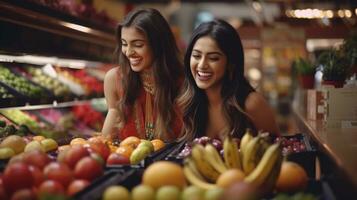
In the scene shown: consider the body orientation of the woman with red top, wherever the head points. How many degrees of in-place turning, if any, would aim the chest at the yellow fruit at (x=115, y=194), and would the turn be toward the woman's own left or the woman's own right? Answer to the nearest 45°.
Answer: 0° — they already face it

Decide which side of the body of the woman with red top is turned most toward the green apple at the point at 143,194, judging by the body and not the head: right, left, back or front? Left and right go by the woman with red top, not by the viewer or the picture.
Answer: front

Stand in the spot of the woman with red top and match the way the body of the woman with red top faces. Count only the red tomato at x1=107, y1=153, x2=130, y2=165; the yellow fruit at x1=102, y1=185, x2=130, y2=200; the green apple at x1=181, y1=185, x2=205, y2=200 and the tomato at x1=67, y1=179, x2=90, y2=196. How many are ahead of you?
4

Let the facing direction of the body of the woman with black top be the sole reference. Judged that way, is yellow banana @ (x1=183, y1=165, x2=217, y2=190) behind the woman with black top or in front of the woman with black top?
in front

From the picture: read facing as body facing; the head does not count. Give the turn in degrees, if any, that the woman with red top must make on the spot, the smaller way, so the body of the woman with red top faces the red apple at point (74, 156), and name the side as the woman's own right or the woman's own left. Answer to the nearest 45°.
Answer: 0° — they already face it

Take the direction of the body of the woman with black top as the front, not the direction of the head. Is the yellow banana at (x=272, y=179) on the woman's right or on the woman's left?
on the woman's left

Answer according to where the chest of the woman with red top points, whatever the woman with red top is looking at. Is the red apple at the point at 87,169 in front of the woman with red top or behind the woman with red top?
in front

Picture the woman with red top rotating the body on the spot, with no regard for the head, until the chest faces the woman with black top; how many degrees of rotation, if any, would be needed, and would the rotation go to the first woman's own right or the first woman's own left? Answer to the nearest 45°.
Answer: approximately 45° to the first woman's own left

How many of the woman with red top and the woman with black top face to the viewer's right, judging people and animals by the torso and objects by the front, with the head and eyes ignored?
0

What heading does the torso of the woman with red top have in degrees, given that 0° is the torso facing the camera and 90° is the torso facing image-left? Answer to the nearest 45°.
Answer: approximately 0°

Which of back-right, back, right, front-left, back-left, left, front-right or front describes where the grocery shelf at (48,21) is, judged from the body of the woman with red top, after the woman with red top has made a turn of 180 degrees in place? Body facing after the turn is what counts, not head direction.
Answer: front-left

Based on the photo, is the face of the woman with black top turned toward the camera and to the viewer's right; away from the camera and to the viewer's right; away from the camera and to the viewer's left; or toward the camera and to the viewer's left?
toward the camera and to the viewer's left

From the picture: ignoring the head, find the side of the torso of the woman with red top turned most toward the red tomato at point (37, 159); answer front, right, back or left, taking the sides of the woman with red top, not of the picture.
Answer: front

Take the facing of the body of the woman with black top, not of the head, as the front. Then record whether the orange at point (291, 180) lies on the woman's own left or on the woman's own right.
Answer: on the woman's own left

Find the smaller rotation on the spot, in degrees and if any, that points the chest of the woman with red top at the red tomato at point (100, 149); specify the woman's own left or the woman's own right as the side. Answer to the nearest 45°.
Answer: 0° — they already face it

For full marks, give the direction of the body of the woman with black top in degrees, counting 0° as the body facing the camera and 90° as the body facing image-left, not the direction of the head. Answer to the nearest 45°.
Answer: approximately 45°
